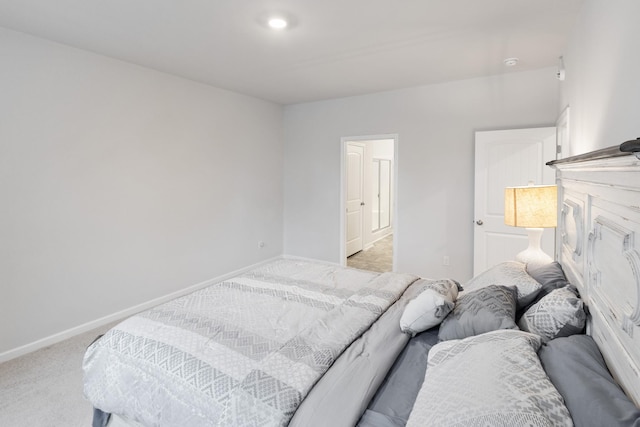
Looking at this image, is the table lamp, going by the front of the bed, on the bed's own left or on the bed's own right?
on the bed's own right

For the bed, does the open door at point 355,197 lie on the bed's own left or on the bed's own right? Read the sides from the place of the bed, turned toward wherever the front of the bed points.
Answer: on the bed's own right

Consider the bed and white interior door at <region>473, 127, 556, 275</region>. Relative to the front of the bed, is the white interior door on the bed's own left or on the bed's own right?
on the bed's own right

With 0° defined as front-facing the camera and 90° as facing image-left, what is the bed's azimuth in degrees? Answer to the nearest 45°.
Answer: approximately 90°

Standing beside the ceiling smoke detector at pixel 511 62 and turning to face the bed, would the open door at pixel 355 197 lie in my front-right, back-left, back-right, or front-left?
back-right

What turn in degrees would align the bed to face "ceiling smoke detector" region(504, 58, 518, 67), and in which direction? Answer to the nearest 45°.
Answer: approximately 135° to its right
